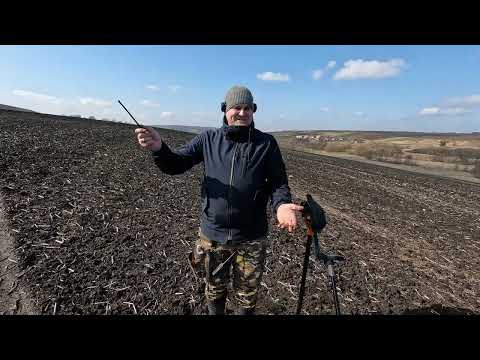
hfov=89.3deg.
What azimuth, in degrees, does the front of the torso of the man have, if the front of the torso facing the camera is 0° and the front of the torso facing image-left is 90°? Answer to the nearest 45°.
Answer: approximately 0°
